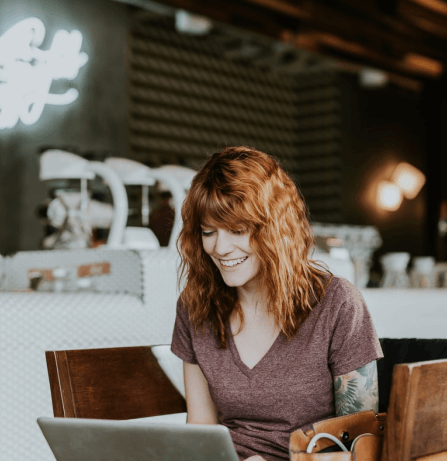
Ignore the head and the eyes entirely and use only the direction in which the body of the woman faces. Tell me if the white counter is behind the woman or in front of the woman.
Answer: behind

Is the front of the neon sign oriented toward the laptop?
yes

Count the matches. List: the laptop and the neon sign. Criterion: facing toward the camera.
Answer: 1

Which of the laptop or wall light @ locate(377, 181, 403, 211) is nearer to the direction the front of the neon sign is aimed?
the laptop

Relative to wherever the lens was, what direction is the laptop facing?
facing away from the viewer and to the right of the viewer

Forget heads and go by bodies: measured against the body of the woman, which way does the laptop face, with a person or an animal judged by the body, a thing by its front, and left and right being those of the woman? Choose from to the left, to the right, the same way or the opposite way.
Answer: the opposite way

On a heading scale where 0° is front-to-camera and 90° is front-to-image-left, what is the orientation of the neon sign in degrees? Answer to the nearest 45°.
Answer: approximately 0°
